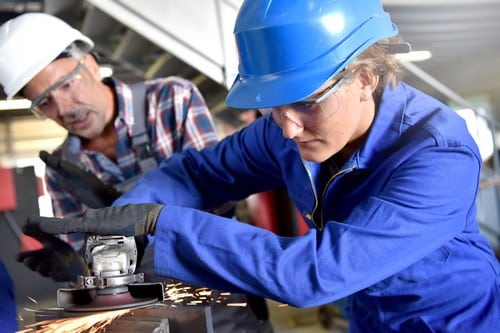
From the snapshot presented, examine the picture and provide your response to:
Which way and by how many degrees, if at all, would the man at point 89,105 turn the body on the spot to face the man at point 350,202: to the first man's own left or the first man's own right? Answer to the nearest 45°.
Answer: approximately 90° to the first man's own left

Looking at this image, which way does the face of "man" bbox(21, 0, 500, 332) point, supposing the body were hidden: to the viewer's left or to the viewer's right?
to the viewer's left

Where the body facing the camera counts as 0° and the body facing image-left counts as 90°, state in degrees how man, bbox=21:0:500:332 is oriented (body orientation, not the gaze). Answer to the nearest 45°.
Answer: approximately 45°
